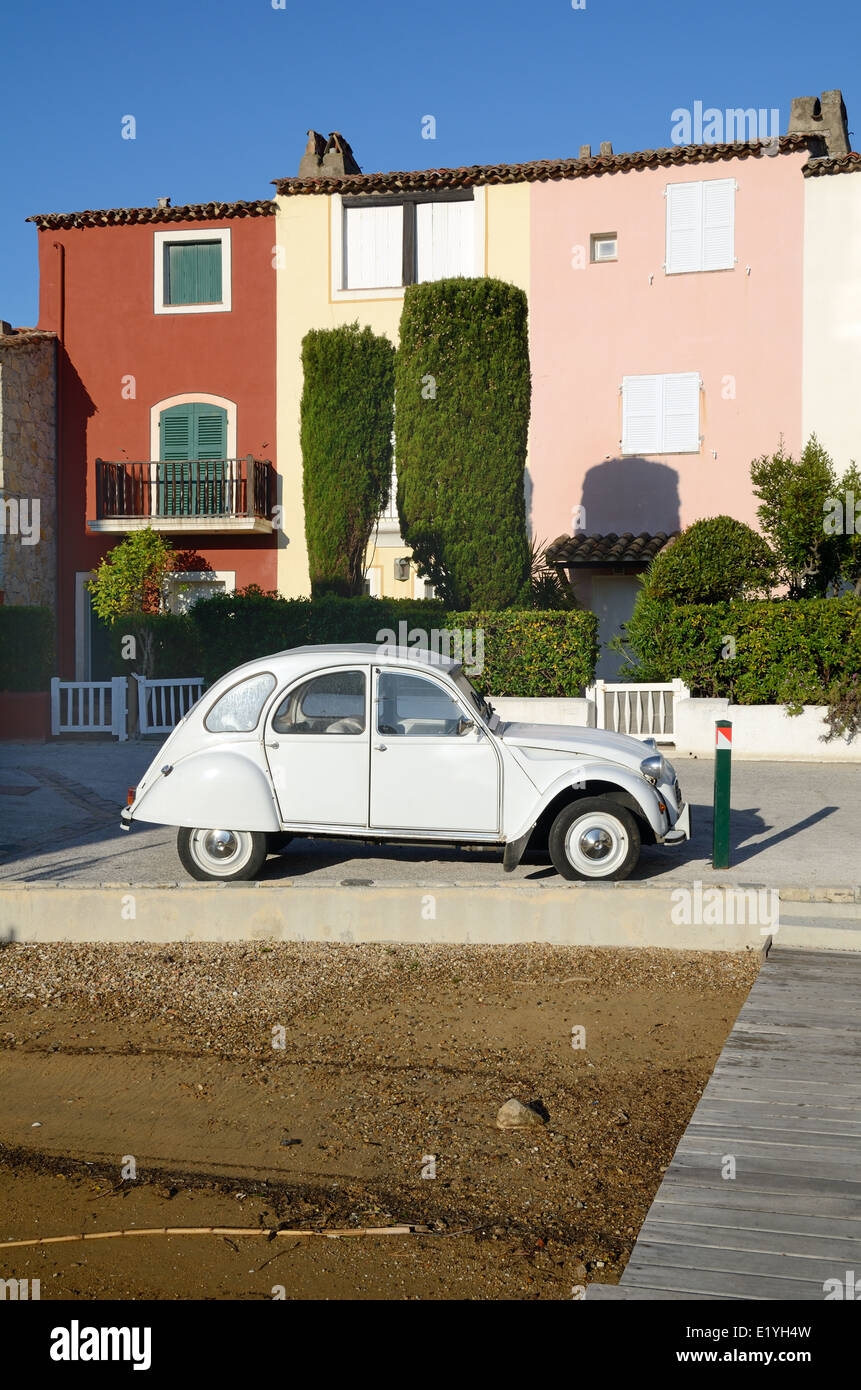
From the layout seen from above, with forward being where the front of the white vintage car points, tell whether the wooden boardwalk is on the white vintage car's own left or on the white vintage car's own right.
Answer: on the white vintage car's own right

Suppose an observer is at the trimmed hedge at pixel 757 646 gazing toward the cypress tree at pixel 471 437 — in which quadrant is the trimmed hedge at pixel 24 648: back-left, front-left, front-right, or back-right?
front-left

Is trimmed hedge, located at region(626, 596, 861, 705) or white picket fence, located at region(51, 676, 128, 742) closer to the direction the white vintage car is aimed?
the trimmed hedge

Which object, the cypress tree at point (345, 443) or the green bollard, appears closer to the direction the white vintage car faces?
the green bollard

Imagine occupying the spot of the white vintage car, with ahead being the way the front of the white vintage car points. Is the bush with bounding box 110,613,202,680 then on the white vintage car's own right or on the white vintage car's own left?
on the white vintage car's own left

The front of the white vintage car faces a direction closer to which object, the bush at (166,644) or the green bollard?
the green bollard

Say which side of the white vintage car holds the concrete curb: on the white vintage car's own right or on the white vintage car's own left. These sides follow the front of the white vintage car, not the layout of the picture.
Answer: on the white vintage car's own right

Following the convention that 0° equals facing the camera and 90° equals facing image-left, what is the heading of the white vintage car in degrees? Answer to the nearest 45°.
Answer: approximately 270°

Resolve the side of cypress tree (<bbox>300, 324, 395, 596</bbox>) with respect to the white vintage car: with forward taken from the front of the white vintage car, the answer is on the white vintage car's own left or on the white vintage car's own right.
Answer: on the white vintage car's own left

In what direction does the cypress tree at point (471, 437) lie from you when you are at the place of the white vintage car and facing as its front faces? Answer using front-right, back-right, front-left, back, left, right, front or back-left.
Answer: left
